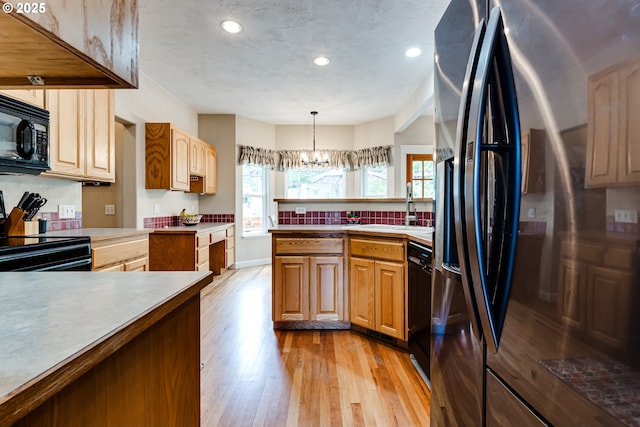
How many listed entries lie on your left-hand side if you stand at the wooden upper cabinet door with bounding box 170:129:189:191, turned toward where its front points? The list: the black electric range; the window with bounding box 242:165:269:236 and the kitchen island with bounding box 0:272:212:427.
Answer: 1

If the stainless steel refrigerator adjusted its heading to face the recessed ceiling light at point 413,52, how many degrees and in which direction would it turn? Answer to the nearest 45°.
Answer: approximately 90° to its right

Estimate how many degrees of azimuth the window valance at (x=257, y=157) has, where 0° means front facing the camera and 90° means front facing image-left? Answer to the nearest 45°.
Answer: approximately 315°

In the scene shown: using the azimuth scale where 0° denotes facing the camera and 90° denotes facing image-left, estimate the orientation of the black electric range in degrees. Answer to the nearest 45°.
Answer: approximately 315°

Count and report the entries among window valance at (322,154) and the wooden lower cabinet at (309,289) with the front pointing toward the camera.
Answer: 2

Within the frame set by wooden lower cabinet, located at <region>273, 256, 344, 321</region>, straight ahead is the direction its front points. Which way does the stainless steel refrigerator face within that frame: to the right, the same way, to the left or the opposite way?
to the right

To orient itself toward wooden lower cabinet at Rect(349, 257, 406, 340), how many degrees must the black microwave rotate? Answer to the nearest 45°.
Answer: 0° — it already faces it

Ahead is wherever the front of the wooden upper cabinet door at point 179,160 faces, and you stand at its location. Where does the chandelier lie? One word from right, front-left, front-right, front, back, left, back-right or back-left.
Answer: front-left

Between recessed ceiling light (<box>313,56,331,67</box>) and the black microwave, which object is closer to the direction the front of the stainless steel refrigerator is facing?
the black microwave

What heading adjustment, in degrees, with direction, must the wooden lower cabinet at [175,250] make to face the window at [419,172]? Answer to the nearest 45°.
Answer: approximately 45° to its left

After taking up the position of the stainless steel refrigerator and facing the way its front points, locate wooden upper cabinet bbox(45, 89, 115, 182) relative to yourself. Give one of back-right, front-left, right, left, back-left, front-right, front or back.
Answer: front-right

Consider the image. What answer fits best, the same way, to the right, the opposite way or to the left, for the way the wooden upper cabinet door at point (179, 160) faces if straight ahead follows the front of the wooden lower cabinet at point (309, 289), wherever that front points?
to the left
